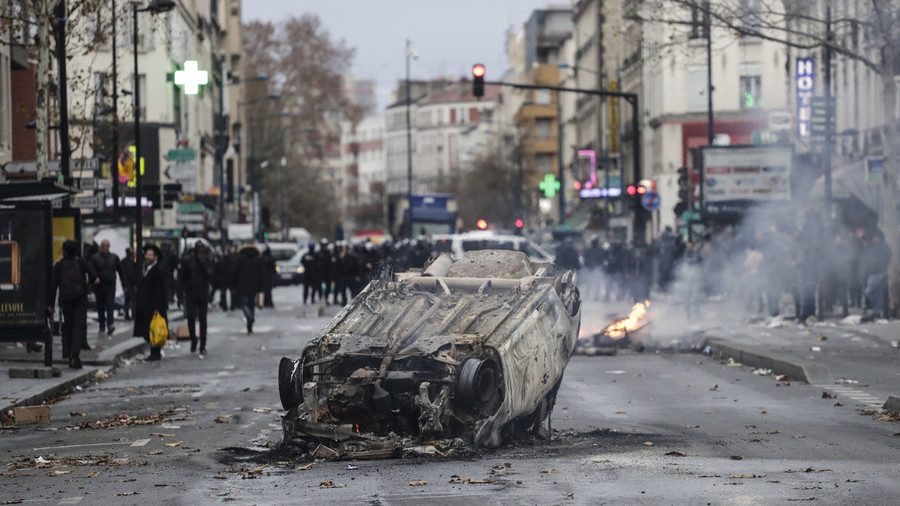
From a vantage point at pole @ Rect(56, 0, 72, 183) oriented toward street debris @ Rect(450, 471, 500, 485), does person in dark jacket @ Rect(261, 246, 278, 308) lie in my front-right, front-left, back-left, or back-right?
back-left

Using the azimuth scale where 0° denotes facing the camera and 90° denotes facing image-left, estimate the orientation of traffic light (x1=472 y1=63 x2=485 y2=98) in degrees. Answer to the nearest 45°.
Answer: approximately 0°

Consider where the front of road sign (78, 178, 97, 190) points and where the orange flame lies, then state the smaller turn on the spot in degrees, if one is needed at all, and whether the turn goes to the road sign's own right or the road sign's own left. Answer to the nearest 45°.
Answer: approximately 45° to the road sign's own left

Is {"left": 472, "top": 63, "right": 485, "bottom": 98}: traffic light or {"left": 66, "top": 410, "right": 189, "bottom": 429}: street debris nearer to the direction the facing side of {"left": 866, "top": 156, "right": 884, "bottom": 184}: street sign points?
the street debris

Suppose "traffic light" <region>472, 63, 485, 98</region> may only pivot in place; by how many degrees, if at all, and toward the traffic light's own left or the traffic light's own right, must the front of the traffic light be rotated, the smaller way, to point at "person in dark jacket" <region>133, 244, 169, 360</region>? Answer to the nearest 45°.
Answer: approximately 45° to the traffic light's own right

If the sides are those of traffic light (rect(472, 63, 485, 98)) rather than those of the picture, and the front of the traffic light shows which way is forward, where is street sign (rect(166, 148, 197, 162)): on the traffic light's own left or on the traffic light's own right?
on the traffic light's own right
